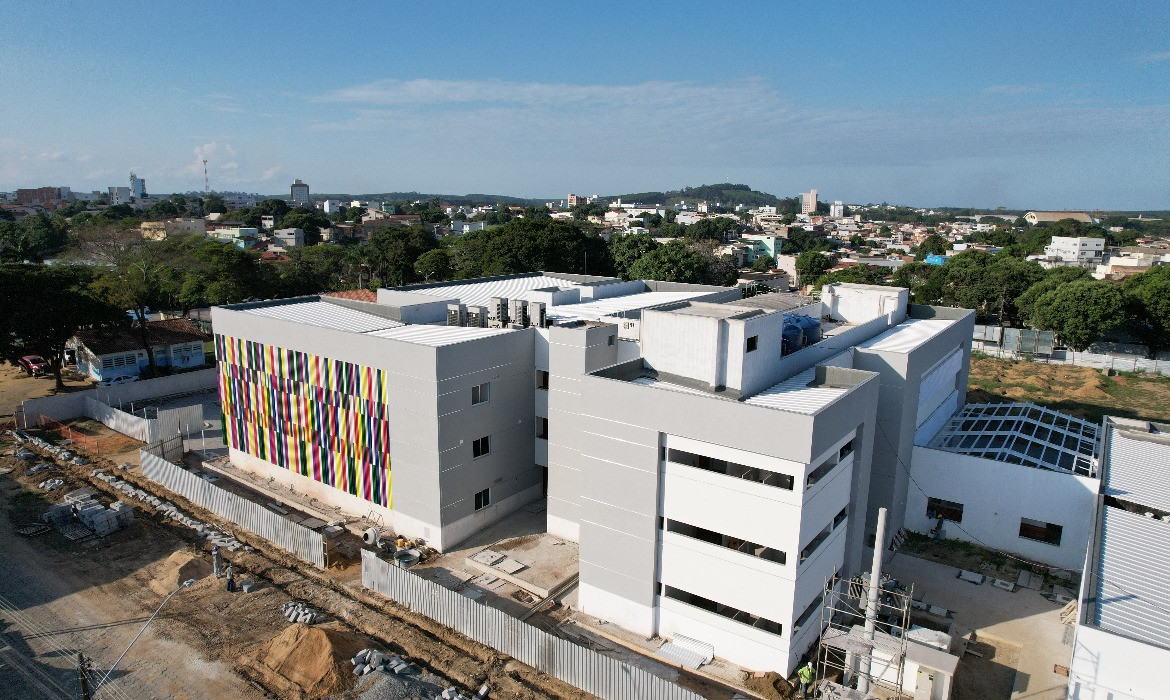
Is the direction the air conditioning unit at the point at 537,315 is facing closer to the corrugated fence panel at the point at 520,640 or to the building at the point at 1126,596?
the corrugated fence panel

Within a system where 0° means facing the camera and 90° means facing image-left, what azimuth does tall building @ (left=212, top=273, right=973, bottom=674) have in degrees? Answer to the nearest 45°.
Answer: approximately 45°

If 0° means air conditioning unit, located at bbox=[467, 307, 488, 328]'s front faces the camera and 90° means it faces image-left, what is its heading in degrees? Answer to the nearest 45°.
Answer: approximately 45°

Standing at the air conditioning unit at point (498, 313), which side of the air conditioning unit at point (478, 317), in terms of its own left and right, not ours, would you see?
left

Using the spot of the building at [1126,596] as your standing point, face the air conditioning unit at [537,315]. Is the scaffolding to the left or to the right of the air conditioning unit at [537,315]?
left

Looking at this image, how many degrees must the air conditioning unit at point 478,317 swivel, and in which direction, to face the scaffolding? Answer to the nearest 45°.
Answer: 0° — it already faces it

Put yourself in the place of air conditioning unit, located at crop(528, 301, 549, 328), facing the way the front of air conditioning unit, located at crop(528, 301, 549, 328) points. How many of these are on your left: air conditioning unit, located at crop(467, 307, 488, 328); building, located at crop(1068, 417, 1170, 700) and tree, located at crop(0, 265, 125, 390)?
1

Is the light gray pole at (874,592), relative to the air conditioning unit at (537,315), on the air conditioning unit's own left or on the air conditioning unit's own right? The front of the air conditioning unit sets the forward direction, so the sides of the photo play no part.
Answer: on the air conditioning unit's own left

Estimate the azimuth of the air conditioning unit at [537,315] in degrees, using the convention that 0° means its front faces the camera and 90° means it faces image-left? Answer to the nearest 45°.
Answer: approximately 45°

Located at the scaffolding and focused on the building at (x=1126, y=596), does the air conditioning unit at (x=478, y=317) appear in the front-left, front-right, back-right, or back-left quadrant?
back-left

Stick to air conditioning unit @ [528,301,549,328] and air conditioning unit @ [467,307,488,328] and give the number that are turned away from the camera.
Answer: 0
